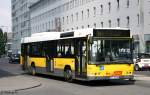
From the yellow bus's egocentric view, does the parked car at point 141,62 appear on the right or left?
on its left

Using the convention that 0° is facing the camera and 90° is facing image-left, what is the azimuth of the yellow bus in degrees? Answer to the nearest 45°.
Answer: approximately 315°
